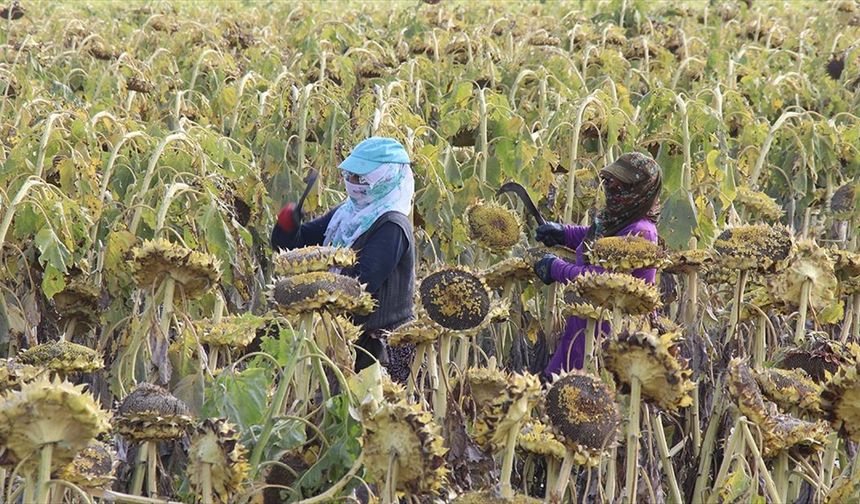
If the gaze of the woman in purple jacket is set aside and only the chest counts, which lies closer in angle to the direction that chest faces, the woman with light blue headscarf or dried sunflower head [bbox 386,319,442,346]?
the woman with light blue headscarf

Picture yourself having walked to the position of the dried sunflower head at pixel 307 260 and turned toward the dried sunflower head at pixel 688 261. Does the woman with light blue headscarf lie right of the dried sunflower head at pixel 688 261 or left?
left

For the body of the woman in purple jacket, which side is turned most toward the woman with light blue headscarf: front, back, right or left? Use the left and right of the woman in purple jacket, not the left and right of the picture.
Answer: front

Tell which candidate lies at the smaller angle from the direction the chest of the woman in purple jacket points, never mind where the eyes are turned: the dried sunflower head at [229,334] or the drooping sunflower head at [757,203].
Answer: the dried sunflower head

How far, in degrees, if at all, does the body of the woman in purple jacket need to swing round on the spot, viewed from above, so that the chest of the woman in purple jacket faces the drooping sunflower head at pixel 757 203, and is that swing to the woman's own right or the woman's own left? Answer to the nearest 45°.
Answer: approximately 135° to the woman's own right

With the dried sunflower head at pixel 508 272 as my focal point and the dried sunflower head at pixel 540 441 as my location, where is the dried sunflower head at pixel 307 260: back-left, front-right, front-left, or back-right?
front-left

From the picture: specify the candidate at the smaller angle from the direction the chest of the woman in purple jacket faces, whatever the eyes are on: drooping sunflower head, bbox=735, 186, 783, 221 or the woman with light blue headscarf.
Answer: the woman with light blue headscarf

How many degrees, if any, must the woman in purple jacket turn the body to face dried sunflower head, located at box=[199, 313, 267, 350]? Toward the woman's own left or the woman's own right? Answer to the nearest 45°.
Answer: approximately 45° to the woman's own left

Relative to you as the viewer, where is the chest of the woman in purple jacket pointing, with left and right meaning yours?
facing to the left of the viewer
